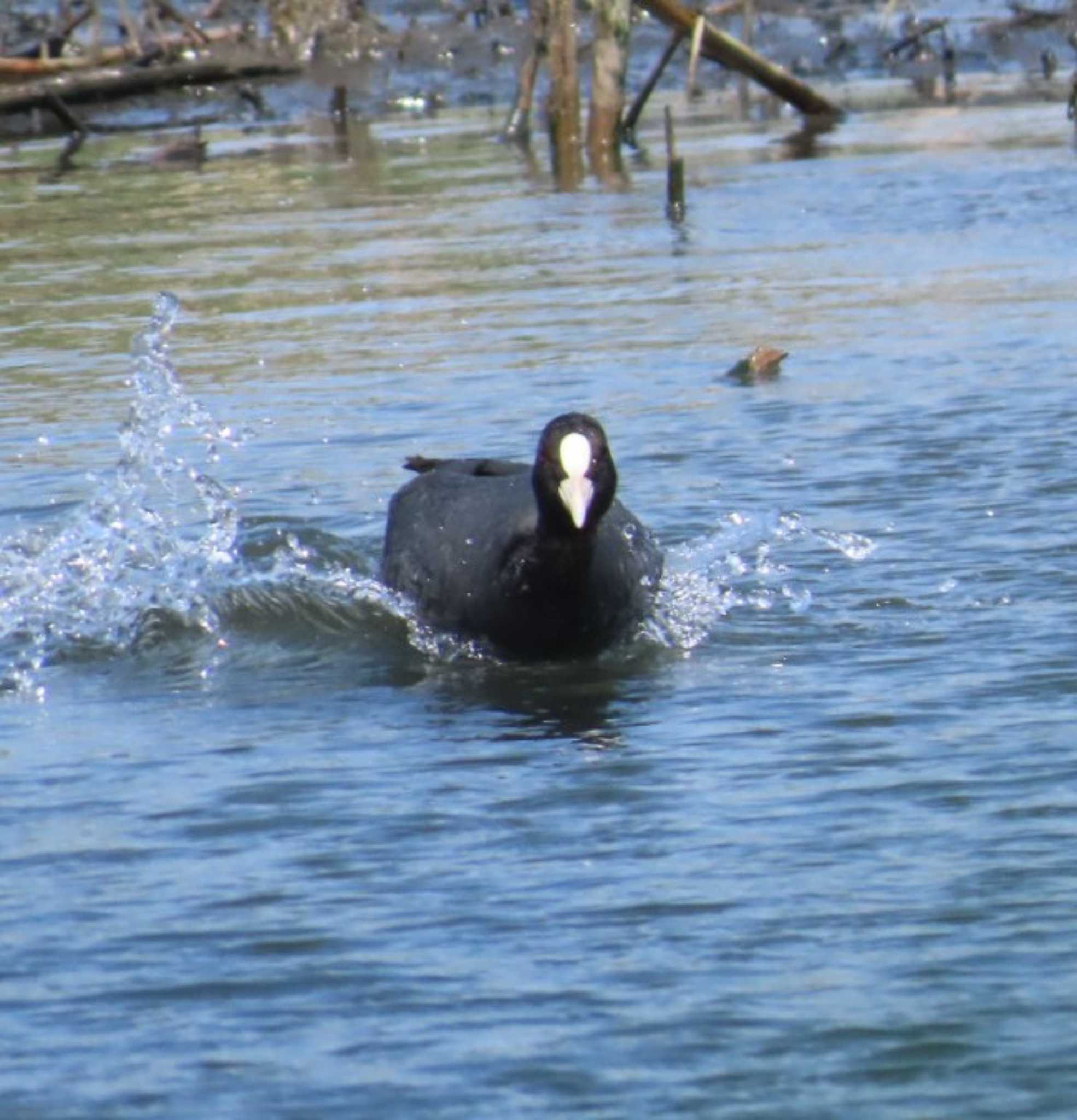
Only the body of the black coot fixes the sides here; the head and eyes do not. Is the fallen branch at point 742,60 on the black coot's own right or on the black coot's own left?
on the black coot's own left

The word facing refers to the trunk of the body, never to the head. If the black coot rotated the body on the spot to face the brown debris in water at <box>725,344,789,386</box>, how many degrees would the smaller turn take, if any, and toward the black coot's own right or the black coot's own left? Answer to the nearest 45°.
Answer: approximately 135° to the black coot's own left

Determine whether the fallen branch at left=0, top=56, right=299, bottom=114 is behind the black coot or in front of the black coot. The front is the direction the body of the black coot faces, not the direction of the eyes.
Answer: behind

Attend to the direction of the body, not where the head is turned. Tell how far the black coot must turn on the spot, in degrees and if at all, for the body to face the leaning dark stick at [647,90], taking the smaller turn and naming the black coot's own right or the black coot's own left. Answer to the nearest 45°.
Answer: approximately 135° to the black coot's own left

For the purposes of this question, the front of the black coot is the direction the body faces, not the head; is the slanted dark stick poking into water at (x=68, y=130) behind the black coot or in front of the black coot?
behind

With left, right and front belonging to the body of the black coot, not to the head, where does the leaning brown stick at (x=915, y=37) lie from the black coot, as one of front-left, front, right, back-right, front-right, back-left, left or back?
back-left

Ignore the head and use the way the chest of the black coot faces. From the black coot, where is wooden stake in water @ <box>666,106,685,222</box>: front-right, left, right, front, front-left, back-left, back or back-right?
back-left

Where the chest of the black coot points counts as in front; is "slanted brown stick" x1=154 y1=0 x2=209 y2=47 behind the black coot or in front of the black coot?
behind

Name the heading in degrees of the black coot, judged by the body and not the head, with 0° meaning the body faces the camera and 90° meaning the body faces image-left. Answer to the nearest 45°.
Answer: approximately 315°

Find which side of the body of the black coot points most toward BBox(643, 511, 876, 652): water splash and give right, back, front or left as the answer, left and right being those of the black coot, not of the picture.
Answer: left
